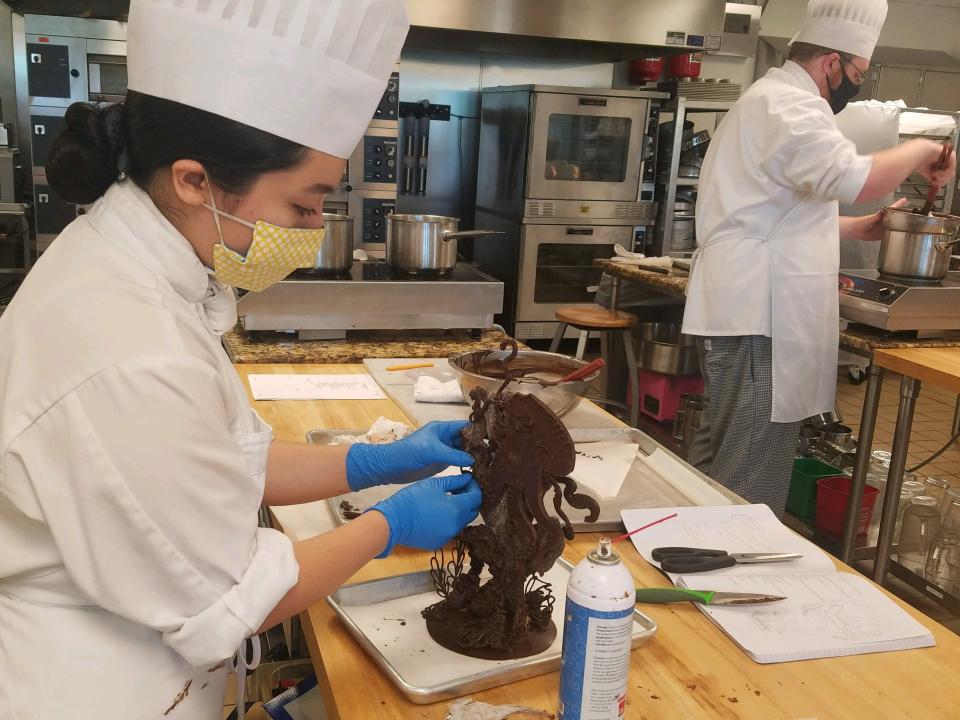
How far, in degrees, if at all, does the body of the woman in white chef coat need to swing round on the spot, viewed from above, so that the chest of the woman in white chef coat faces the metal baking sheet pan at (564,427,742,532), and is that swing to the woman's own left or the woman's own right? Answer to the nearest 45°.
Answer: approximately 45° to the woman's own left

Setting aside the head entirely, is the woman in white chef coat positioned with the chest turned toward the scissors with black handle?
yes

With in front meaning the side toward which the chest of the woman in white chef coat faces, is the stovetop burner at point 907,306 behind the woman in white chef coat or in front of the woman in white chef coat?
in front

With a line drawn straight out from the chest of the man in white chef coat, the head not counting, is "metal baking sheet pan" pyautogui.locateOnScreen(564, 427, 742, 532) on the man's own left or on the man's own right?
on the man's own right

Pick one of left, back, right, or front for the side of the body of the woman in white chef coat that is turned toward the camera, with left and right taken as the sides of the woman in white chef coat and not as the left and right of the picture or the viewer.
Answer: right

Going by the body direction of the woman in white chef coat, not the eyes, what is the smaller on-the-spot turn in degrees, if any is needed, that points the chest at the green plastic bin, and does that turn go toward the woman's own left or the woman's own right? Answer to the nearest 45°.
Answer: approximately 45° to the woman's own left

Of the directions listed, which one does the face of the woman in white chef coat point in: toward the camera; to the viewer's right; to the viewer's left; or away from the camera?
to the viewer's right

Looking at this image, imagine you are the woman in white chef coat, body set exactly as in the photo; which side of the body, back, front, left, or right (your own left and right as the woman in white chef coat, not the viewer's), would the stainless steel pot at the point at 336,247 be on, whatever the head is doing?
left

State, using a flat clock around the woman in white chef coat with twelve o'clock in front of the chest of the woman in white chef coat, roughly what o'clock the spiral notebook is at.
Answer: The spiral notebook is roughly at 12 o'clock from the woman in white chef coat.

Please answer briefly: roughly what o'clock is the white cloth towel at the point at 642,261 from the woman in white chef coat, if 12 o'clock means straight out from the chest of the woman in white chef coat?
The white cloth towel is roughly at 10 o'clock from the woman in white chef coat.

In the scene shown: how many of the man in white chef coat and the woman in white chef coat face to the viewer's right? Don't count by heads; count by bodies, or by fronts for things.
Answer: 2

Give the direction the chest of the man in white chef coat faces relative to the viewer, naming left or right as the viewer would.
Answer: facing to the right of the viewer

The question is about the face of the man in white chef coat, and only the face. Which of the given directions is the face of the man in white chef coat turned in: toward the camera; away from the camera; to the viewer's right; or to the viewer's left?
to the viewer's right
